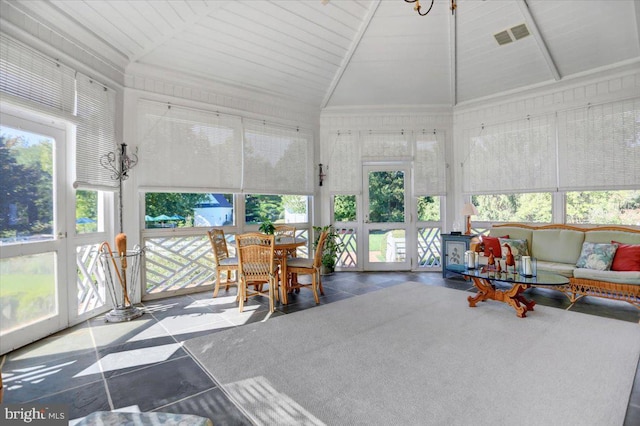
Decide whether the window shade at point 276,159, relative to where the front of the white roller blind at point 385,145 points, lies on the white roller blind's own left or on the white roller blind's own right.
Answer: on the white roller blind's own right

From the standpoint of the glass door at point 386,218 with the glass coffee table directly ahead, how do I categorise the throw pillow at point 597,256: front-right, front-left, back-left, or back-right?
front-left

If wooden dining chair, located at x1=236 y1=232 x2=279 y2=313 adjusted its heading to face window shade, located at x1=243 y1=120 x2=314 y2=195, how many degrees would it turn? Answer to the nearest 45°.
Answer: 0° — it already faces it

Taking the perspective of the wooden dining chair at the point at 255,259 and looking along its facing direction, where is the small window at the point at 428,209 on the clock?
The small window is roughly at 2 o'clock from the wooden dining chair.

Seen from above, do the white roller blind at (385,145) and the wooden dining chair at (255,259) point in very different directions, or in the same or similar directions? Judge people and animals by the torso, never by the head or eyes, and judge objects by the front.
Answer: very different directions

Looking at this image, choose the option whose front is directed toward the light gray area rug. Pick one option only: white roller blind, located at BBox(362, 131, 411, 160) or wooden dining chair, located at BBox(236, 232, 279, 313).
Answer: the white roller blind

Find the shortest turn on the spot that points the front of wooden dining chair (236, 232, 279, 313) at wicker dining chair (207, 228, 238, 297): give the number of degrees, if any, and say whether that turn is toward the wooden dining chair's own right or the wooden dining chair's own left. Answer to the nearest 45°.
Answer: approximately 45° to the wooden dining chair's own left

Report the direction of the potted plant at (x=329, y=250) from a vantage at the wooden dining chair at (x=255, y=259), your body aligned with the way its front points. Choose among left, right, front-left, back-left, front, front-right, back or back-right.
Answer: front-right

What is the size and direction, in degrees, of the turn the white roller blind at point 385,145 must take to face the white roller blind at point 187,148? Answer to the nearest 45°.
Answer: approximately 45° to its right

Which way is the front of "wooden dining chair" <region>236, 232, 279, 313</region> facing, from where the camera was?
facing away from the viewer

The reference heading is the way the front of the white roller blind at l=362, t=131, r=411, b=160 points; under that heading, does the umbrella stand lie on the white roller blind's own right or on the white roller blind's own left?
on the white roller blind's own right

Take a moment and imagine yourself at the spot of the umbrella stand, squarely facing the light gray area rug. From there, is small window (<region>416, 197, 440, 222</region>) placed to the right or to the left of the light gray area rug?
left

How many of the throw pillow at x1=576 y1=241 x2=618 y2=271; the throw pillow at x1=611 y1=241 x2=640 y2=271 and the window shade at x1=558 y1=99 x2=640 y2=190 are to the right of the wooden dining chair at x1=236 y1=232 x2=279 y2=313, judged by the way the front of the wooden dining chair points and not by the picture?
3

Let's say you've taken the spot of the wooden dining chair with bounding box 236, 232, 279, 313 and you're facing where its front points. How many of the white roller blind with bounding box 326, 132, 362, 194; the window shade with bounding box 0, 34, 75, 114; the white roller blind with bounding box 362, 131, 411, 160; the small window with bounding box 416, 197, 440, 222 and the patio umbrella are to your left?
2

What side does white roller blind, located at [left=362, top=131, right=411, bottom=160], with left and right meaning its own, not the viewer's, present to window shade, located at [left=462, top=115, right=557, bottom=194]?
left

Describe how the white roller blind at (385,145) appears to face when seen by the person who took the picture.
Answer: facing the viewer
